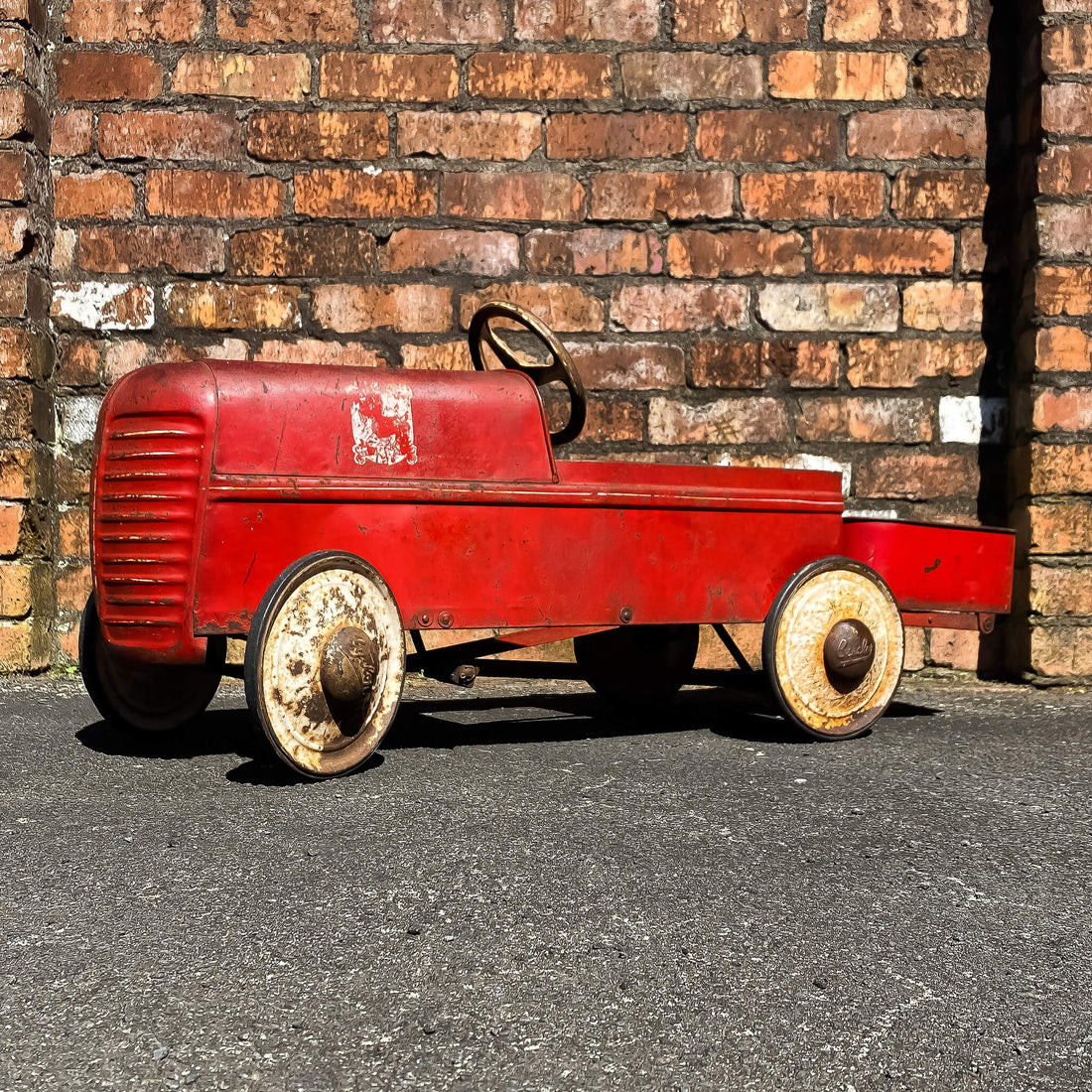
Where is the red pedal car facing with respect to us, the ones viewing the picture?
facing the viewer and to the left of the viewer
